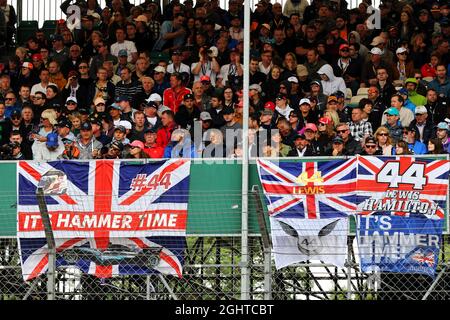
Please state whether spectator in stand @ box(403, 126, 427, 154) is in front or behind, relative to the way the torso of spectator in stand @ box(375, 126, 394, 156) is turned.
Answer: behind

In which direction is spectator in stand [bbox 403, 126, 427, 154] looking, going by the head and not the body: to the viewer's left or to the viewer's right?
to the viewer's left

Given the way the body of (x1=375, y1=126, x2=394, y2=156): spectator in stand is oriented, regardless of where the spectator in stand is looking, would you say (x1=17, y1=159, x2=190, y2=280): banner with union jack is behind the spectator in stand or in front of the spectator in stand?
in front

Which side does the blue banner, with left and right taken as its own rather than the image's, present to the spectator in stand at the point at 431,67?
back

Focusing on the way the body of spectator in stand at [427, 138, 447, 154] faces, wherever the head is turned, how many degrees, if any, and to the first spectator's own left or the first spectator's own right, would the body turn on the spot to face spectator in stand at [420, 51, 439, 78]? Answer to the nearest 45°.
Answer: approximately 135° to the first spectator's own right

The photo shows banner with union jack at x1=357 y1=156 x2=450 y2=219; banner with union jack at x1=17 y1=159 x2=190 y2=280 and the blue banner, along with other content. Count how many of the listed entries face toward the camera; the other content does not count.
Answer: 3

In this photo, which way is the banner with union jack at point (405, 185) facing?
toward the camera

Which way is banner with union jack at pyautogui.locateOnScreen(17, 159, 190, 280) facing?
toward the camera

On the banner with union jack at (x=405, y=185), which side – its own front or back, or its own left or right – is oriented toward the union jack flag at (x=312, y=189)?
right

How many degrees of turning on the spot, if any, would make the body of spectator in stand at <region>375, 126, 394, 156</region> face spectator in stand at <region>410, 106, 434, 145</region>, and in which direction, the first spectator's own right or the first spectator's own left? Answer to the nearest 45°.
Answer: approximately 180°

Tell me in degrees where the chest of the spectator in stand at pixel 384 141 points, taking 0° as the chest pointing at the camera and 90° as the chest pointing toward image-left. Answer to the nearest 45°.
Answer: approximately 45°
